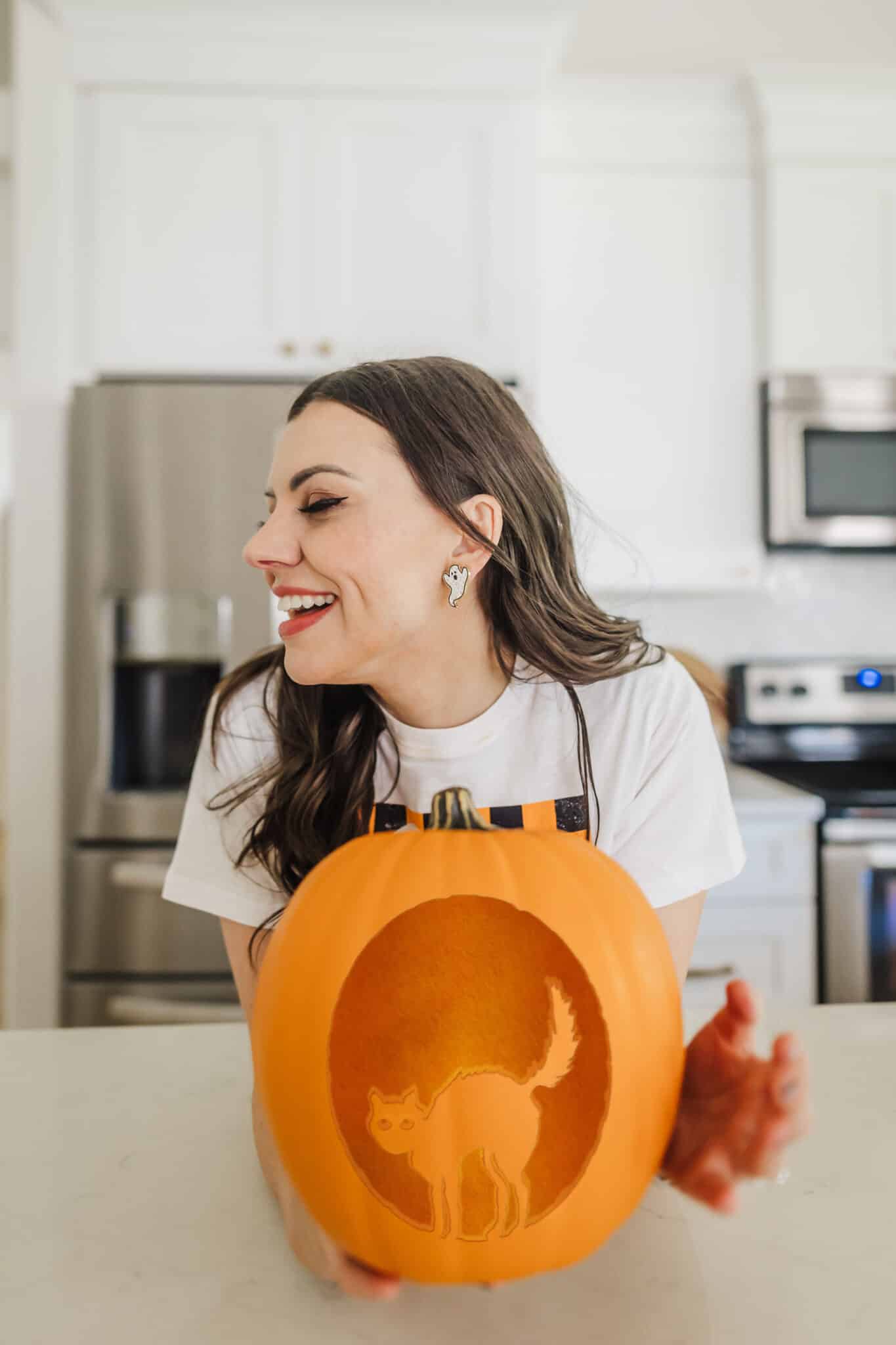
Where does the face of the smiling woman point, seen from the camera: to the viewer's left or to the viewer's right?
to the viewer's left

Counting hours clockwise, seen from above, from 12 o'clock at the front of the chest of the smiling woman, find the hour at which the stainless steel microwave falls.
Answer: The stainless steel microwave is roughly at 7 o'clock from the smiling woman.

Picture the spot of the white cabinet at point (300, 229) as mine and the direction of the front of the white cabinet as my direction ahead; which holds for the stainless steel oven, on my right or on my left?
on my left

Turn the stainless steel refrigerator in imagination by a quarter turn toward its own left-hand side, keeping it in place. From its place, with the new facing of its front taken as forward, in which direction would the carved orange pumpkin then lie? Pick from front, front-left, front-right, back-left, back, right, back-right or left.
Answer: right

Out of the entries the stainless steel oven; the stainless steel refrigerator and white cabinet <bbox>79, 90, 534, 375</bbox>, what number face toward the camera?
3

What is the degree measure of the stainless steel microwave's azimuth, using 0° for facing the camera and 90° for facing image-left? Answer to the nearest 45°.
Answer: approximately 0°

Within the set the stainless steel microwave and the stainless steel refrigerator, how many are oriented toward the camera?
2

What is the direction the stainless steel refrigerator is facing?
toward the camera

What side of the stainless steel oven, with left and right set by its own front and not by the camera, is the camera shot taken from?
front

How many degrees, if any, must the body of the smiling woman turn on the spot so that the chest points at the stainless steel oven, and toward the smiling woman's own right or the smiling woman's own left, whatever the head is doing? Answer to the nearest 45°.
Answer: approximately 135° to the smiling woman's own left

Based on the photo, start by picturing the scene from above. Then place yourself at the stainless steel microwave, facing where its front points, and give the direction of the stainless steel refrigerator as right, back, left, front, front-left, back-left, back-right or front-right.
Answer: front-right

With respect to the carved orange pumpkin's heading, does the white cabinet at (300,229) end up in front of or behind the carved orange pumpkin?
behind
